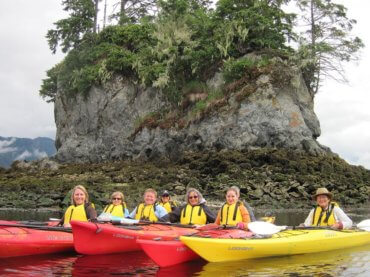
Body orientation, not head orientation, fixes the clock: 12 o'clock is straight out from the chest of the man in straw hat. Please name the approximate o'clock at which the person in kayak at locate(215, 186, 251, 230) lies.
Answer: The person in kayak is roughly at 2 o'clock from the man in straw hat.

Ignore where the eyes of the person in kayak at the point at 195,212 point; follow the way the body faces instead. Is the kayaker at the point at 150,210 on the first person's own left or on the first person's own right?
on the first person's own right

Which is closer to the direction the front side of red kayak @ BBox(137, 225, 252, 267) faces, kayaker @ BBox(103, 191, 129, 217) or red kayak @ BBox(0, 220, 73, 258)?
the red kayak

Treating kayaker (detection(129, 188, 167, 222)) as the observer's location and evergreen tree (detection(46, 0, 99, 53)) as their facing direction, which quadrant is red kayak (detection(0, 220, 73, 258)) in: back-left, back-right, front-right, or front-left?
back-left

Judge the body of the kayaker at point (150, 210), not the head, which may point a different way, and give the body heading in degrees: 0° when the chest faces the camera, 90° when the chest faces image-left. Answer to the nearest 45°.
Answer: approximately 0°

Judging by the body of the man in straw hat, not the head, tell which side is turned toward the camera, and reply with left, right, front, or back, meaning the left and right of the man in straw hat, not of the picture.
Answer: front

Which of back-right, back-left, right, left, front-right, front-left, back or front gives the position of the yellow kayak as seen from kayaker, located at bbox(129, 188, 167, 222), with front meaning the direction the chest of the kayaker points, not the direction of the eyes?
front-left

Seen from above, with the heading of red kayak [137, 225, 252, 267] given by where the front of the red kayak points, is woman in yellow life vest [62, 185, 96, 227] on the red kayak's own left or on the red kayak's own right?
on the red kayak's own right

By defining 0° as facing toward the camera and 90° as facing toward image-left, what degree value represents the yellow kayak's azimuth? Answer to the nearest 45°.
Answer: approximately 45°

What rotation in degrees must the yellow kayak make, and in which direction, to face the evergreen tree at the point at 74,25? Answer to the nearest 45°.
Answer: approximately 90° to its right

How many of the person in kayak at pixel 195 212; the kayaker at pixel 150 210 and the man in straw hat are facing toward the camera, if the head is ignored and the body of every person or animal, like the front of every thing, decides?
3

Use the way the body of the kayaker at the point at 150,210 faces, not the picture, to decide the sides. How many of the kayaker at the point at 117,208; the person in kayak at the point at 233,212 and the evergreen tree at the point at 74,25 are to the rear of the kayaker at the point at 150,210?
1

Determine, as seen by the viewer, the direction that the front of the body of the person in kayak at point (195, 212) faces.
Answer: toward the camera
